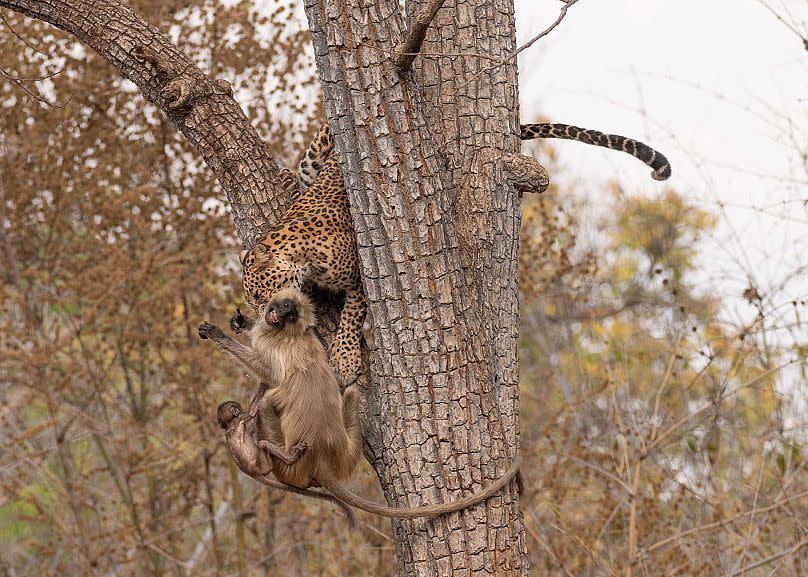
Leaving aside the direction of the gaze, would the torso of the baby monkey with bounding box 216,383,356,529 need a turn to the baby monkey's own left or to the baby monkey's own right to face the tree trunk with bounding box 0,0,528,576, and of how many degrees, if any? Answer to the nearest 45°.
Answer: approximately 45° to the baby monkey's own right
